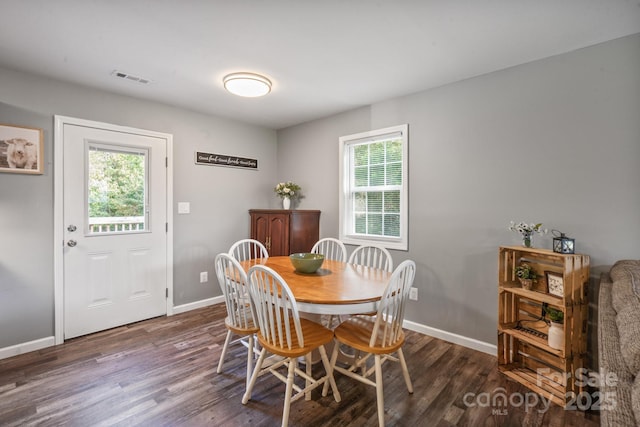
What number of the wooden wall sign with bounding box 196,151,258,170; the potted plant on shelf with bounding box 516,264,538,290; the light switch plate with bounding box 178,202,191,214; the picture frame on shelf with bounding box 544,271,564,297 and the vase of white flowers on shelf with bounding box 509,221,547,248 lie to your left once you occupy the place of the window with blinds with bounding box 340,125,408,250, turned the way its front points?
3

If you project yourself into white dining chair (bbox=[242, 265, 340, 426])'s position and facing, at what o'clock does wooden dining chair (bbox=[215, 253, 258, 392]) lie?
The wooden dining chair is roughly at 9 o'clock from the white dining chair.

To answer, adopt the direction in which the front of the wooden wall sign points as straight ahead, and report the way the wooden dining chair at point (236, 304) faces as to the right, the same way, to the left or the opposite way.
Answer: to the left

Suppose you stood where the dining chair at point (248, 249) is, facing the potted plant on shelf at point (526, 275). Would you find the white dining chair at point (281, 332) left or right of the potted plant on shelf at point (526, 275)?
right

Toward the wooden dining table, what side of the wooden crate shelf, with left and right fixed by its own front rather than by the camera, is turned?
front

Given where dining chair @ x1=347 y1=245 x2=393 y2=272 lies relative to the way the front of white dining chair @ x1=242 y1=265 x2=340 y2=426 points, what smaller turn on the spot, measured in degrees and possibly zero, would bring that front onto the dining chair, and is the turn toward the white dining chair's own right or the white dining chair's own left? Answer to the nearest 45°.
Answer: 0° — it already faces it
